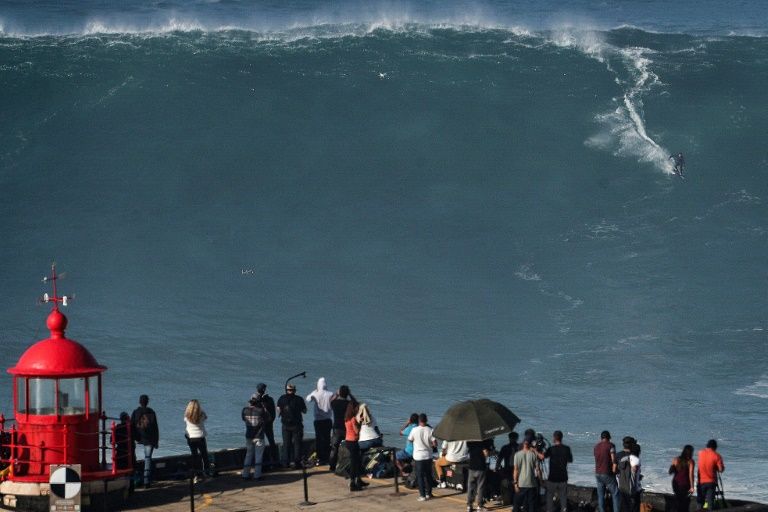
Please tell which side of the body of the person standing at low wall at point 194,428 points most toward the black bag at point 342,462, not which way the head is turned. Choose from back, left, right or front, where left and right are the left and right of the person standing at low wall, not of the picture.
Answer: right

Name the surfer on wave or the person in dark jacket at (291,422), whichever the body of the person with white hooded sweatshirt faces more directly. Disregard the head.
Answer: the surfer on wave

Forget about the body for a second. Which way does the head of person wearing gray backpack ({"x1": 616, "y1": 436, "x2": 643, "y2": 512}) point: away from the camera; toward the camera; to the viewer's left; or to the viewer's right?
away from the camera

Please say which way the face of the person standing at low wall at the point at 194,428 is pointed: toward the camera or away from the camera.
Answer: away from the camera

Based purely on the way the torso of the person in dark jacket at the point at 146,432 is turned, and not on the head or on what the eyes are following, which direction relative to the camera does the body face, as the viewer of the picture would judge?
away from the camera

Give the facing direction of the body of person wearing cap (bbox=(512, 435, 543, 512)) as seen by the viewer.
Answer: away from the camera

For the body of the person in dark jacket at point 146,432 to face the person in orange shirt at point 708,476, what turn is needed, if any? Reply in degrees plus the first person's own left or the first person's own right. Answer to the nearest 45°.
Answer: approximately 90° to the first person's own right

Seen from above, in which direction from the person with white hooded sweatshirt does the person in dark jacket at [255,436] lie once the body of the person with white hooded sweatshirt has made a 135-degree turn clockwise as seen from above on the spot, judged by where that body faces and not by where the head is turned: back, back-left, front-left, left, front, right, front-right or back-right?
right

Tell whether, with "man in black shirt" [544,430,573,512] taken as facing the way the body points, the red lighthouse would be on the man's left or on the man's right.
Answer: on the man's left

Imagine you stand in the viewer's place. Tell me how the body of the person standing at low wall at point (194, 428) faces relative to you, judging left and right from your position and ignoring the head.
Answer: facing away from the viewer

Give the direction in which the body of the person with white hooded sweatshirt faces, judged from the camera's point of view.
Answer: away from the camera

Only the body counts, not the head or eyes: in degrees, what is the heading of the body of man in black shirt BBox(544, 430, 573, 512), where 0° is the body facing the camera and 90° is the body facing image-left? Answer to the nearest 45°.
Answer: approximately 180°

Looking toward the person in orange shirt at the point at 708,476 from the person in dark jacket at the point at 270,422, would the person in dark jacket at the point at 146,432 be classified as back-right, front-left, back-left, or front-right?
back-right
